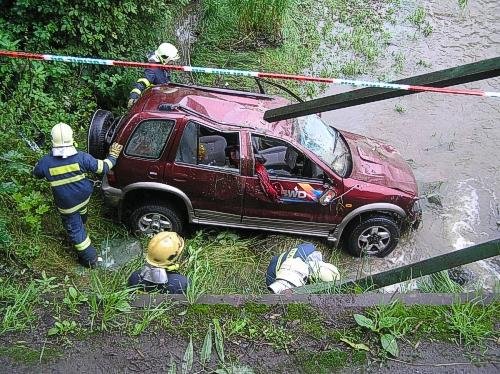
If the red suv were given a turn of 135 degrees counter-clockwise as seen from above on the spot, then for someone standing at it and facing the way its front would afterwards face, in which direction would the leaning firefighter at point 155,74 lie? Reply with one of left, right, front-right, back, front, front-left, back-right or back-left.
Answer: front

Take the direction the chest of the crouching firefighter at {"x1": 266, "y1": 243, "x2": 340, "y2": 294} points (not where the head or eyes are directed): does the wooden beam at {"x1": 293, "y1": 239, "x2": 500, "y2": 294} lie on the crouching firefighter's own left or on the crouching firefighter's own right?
on the crouching firefighter's own right

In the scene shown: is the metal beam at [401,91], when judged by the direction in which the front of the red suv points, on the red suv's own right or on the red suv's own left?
on the red suv's own right

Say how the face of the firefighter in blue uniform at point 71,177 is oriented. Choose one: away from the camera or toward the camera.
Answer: away from the camera

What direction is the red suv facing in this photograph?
to the viewer's right

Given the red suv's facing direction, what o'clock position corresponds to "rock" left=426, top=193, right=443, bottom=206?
The rock is roughly at 11 o'clock from the red suv.

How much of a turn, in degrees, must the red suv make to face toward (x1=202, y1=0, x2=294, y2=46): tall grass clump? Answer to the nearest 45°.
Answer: approximately 90° to its left

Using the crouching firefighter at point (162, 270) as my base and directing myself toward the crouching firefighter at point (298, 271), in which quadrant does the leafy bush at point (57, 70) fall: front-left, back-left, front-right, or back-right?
back-left

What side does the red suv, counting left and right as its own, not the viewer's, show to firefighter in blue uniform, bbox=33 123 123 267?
back
